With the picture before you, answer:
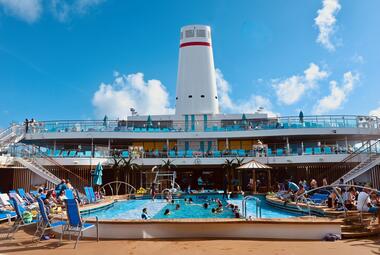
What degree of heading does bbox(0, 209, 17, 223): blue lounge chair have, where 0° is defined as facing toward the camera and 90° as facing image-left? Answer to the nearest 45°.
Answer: approximately 270°

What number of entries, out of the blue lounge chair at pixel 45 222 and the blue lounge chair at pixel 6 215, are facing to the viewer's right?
2

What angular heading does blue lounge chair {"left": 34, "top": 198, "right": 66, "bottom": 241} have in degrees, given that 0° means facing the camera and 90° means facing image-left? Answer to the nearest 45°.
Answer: approximately 270°

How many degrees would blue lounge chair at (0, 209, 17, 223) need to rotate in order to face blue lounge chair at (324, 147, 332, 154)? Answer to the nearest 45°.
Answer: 0° — it already faces it

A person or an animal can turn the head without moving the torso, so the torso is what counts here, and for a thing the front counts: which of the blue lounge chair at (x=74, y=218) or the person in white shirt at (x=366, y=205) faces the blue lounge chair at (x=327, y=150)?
the blue lounge chair at (x=74, y=218)

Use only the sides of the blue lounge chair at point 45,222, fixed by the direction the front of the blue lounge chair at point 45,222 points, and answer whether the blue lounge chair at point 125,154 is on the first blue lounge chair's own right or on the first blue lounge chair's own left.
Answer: on the first blue lounge chair's own left

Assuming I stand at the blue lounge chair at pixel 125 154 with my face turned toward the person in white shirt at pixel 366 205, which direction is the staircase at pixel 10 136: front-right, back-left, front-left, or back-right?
back-right

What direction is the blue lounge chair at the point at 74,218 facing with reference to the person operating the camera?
facing away from the viewer and to the right of the viewer
